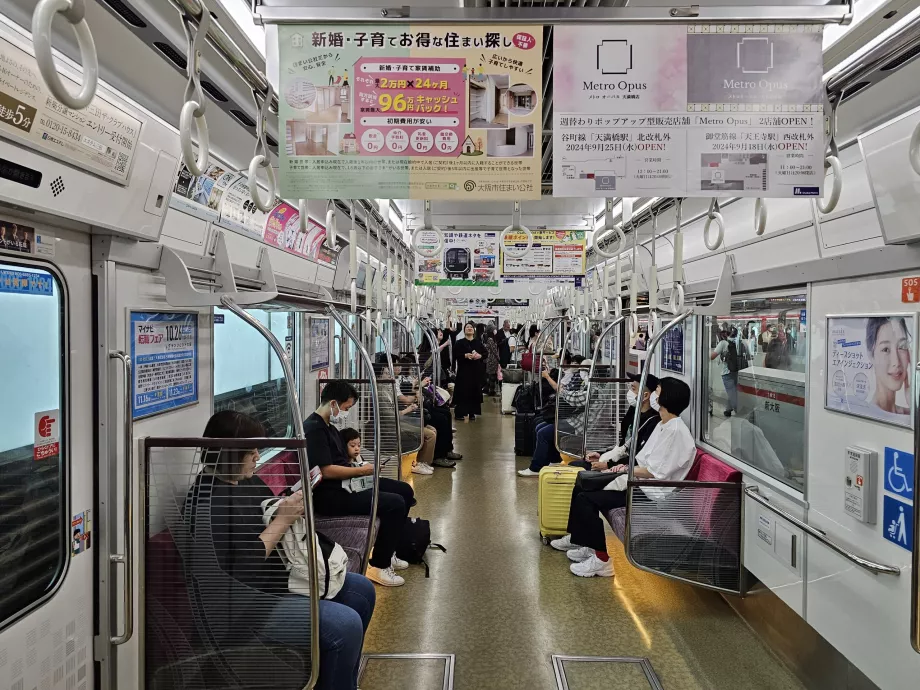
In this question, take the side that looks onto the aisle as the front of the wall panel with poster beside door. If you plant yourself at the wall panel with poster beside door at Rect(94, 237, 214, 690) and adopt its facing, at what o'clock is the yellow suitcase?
The yellow suitcase is roughly at 10 o'clock from the wall panel with poster beside door.

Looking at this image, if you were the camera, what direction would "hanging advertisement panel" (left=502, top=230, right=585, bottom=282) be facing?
facing the viewer

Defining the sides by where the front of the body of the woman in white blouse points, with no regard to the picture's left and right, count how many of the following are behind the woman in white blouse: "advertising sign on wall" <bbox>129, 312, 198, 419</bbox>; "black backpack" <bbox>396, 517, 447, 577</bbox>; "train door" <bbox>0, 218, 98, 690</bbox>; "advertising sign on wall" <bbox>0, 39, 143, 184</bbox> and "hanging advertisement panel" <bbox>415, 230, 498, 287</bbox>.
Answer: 0

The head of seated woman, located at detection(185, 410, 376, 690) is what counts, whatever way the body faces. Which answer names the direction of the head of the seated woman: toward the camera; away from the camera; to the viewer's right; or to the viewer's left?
to the viewer's right

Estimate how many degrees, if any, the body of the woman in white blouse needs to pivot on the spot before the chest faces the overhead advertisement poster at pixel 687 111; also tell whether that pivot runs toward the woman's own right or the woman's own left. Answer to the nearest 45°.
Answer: approximately 90° to the woman's own left

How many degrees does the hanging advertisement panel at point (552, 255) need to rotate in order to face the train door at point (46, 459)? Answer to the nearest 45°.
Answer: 0° — it already faces it

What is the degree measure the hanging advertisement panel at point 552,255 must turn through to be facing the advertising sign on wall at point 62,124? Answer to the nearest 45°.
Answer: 0° — it already faces it

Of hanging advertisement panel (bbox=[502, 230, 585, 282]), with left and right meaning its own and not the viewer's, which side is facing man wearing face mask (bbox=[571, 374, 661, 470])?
front

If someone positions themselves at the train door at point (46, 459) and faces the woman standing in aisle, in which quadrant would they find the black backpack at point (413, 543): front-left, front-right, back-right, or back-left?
front-right

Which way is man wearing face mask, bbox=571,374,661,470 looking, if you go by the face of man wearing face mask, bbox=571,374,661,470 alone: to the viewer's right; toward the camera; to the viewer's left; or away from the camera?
to the viewer's left

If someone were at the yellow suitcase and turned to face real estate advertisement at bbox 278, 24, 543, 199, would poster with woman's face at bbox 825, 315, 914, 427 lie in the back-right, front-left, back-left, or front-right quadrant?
front-left

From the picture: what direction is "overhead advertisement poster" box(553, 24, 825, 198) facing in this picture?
toward the camera

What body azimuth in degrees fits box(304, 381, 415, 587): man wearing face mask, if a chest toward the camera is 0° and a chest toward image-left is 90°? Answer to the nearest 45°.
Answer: approximately 270°

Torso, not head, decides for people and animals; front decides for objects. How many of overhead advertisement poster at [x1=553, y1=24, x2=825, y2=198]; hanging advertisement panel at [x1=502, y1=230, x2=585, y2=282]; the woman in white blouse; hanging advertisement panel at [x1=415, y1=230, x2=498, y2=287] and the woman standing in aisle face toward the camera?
4

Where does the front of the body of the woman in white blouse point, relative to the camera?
to the viewer's left

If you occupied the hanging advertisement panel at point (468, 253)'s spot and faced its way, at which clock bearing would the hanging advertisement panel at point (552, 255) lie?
the hanging advertisement panel at point (552, 255) is roughly at 9 o'clock from the hanging advertisement panel at point (468, 253).

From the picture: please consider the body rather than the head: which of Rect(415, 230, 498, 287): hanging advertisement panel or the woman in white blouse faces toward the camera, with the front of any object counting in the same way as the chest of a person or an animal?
the hanging advertisement panel

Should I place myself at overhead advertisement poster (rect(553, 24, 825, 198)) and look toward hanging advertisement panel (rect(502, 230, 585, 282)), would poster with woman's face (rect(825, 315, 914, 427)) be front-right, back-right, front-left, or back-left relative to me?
front-right

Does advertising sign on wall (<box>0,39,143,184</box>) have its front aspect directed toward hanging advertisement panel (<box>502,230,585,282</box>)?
no

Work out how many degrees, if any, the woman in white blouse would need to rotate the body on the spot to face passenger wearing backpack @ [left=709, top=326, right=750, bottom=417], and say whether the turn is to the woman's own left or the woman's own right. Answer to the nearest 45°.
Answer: approximately 135° to the woman's own right

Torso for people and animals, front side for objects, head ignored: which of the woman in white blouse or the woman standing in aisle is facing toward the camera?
the woman standing in aisle

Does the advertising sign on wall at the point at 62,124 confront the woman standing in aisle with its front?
no
